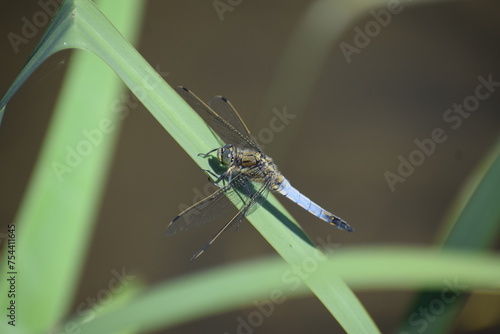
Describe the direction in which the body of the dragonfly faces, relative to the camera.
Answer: to the viewer's left
